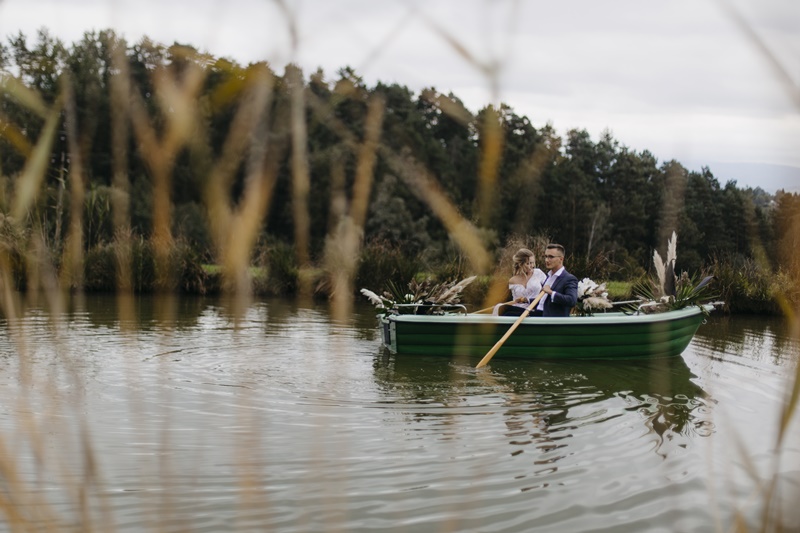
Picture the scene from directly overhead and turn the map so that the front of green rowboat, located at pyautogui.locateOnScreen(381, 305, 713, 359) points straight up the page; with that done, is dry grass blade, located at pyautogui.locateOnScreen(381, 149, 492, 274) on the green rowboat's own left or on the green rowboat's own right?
on the green rowboat's own right

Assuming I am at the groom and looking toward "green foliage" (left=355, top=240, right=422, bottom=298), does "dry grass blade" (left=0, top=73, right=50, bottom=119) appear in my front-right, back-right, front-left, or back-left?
back-left

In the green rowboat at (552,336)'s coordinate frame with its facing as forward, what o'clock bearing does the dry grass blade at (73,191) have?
The dry grass blade is roughly at 3 o'clock from the green rowboat.

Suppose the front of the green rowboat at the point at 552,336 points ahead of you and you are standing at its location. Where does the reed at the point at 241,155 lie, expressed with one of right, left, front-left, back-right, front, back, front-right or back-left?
right

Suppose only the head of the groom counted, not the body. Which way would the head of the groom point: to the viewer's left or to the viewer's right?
to the viewer's left

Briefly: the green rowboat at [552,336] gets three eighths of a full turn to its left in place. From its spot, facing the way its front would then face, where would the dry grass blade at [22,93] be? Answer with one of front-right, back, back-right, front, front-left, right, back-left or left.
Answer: back-left

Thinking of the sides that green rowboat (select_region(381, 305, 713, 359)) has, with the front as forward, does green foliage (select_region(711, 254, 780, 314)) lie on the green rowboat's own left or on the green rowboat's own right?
on the green rowboat's own left

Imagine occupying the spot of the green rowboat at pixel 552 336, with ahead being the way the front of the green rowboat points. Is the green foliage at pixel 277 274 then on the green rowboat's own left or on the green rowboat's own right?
on the green rowboat's own left

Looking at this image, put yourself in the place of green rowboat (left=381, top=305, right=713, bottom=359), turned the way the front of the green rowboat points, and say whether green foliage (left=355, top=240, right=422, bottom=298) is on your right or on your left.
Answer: on your left

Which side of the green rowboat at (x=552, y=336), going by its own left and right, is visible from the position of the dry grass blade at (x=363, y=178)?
right

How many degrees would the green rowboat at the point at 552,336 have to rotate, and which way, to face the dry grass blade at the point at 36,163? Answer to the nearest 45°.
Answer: approximately 90° to its right

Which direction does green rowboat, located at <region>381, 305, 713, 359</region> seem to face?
to the viewer's right
